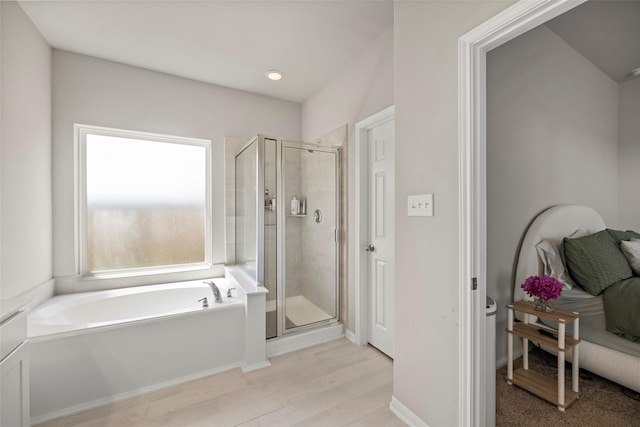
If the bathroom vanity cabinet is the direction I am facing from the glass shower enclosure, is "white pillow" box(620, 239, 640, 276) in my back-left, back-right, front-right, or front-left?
back-left

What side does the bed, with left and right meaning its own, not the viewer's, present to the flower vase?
right

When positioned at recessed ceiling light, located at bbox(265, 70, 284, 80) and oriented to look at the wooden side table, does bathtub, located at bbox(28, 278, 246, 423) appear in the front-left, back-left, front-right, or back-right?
back-right

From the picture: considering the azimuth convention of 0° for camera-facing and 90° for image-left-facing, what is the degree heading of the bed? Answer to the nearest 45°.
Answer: approximately 315°

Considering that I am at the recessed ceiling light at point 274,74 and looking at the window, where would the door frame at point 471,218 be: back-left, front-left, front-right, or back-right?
back-left

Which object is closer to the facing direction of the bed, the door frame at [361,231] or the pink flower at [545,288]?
the pink flower

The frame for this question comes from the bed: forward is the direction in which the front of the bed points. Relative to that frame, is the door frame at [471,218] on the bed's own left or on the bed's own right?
on the bed's own right
